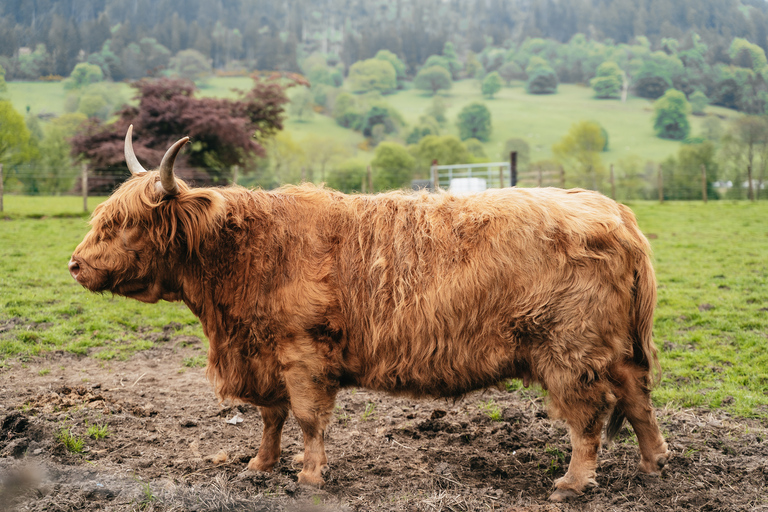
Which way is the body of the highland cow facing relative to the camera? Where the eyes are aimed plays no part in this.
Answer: to the viewer's left

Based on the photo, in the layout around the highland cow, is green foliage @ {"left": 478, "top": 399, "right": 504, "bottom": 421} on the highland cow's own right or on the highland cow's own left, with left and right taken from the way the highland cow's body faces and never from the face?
on the highland cow's own right

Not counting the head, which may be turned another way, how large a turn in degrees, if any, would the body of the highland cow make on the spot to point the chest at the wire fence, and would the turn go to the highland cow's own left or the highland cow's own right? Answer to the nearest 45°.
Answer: approximately 90° to the highland cow's own right

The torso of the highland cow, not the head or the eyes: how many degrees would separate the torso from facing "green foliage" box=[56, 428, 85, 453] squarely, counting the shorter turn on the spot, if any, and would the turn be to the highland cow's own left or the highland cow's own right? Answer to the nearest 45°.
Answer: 0° — it already faces it

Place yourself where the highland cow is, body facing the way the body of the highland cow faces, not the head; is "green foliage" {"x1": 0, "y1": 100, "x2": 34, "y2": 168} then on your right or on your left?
on your right

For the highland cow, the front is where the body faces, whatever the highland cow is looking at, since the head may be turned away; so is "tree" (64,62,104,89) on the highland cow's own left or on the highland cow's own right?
on the highland cow's own right
